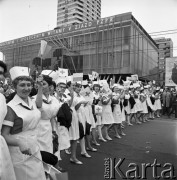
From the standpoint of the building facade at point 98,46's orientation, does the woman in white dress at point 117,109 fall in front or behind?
in front

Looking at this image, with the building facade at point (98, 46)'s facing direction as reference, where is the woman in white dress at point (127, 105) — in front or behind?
in front

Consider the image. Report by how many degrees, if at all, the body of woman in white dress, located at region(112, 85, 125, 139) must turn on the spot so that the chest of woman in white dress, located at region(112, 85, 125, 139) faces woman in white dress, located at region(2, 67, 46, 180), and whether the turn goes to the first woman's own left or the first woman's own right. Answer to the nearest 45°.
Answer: approximately 45° to the first woman's own right

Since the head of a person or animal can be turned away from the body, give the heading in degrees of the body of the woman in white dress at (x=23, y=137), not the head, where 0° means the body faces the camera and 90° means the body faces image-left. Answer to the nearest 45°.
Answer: approximately 315°

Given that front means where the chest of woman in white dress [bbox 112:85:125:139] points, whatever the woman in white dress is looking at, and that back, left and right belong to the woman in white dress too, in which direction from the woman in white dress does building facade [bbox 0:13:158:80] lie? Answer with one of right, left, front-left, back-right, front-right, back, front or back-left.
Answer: back-left

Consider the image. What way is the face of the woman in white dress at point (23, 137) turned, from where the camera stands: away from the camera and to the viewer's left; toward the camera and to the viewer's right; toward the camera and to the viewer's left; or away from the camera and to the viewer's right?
toward the camera and to the viewer's right
